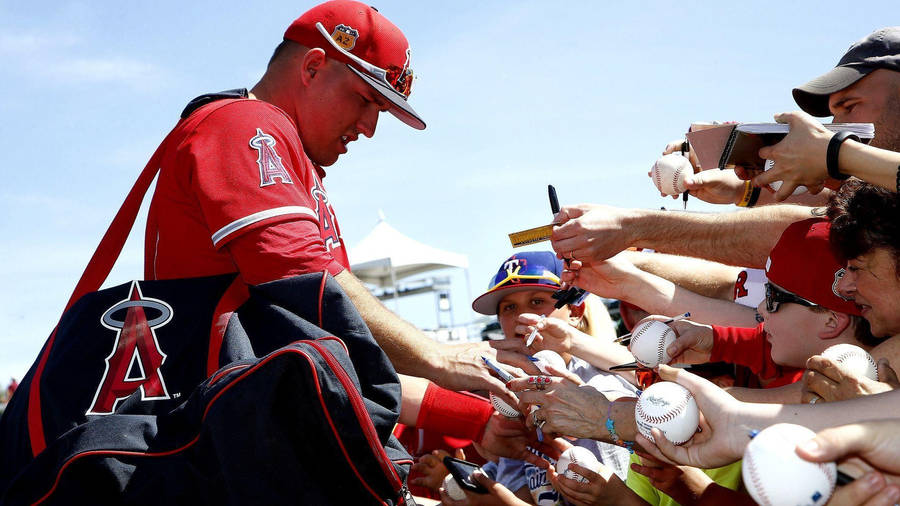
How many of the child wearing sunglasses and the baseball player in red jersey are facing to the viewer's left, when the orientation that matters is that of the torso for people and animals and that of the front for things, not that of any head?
1

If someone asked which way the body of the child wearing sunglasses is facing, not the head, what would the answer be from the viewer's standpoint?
to the viewer's left

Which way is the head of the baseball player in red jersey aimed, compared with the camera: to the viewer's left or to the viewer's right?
to the viewer's right

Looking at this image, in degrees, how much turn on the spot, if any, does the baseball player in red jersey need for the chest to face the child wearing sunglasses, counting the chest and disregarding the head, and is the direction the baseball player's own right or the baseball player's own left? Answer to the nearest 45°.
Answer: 0° — they already face them

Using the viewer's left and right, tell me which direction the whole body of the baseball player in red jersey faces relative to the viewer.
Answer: facing to the right of the viewer

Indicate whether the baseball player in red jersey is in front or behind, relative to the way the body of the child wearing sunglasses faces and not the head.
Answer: in front

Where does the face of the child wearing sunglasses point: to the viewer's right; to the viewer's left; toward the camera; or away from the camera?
to the viewer's left

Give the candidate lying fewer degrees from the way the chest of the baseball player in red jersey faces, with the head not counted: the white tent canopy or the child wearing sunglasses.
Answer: the child wearing sunglasses

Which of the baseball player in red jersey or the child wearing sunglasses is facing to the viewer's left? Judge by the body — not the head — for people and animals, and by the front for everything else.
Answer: the child wearing sunglasses

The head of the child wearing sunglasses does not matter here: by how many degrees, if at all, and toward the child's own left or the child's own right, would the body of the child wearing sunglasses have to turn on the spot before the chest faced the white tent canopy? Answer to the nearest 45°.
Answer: approximately 45° to the child's own right

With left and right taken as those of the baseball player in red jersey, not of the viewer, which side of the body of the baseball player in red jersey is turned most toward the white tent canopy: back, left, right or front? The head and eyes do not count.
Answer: left
